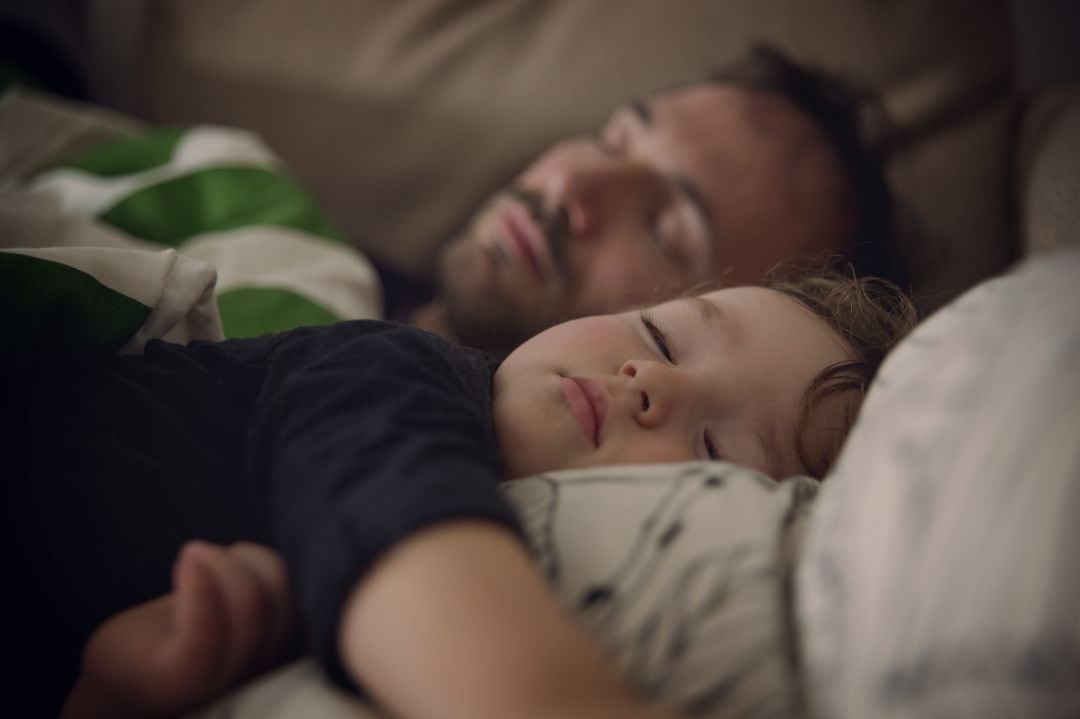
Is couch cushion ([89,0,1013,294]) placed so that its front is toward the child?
yes

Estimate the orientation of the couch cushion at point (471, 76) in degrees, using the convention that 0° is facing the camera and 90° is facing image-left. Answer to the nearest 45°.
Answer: approximately 0°

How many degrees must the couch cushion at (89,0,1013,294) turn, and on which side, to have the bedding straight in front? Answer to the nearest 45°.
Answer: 0° — it already faces it
